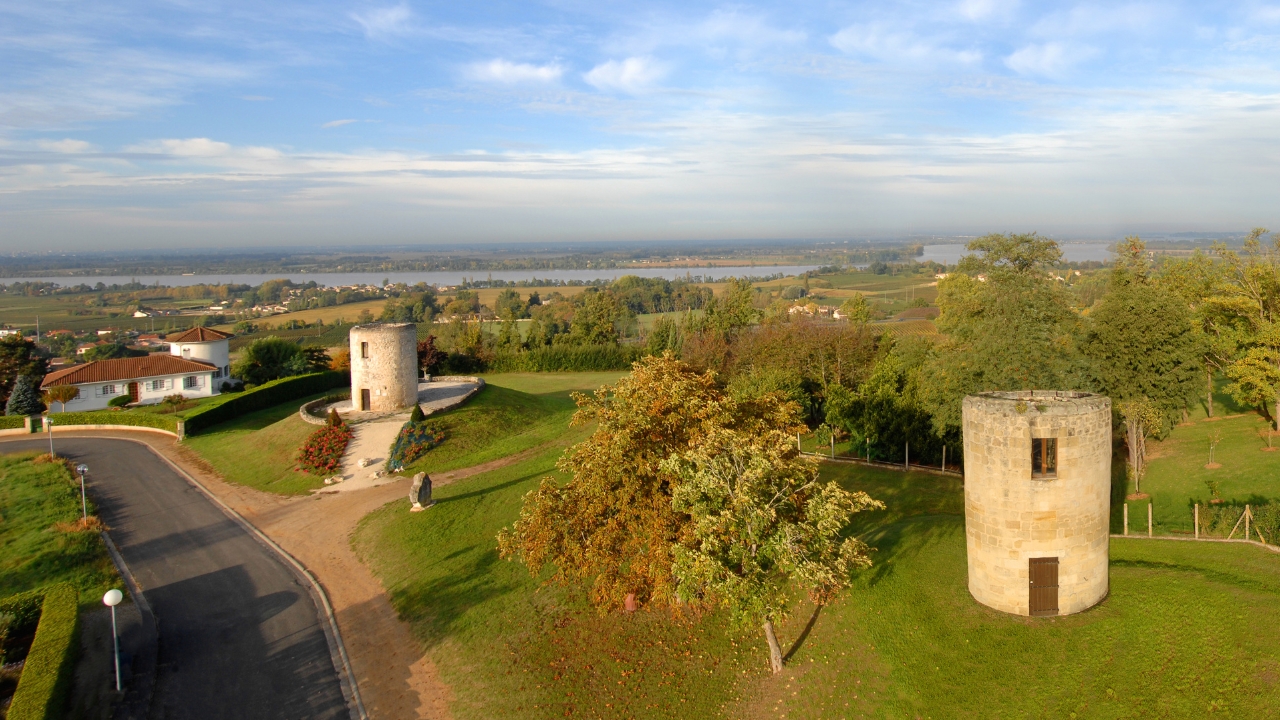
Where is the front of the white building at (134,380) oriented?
toward the camera

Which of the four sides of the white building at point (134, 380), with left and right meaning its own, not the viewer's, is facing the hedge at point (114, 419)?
front

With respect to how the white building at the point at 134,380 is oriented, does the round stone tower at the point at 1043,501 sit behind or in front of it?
in front

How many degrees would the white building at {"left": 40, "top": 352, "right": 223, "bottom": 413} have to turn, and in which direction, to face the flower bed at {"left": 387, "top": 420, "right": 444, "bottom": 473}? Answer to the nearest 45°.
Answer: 0° — it already faces it

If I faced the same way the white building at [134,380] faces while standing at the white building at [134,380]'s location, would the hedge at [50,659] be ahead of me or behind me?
ahead

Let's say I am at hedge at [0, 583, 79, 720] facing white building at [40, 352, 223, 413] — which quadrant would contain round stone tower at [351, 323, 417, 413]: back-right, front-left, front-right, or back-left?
front-right

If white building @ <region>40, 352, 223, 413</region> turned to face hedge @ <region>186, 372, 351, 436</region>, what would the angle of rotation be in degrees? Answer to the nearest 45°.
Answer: approximately 45° to its left

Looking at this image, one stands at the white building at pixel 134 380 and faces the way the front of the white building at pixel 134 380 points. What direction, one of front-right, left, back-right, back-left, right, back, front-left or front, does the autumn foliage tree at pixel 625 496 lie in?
front
